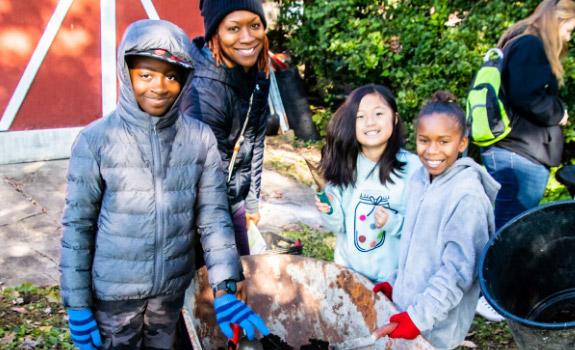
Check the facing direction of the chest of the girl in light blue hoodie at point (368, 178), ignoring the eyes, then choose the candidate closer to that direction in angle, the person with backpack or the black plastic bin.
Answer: the black plastic bin

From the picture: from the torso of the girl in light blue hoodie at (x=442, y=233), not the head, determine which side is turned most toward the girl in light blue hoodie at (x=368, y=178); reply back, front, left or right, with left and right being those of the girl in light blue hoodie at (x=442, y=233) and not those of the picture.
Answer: right

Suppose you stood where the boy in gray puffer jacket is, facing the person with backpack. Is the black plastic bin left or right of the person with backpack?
right

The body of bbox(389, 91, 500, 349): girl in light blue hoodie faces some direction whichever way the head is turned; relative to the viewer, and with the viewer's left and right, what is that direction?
facing the viewer and to the left of the viewer

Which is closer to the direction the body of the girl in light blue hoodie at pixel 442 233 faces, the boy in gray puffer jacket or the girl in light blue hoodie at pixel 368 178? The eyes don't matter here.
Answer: the boy in gray puffer jacket

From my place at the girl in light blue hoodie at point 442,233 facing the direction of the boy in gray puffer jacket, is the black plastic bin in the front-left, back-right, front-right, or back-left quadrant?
back-left

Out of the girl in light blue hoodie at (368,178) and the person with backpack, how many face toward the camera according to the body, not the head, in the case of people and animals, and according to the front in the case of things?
1

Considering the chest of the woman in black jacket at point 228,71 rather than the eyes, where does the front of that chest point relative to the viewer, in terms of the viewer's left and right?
facing the viewer and to the right of the viewer
